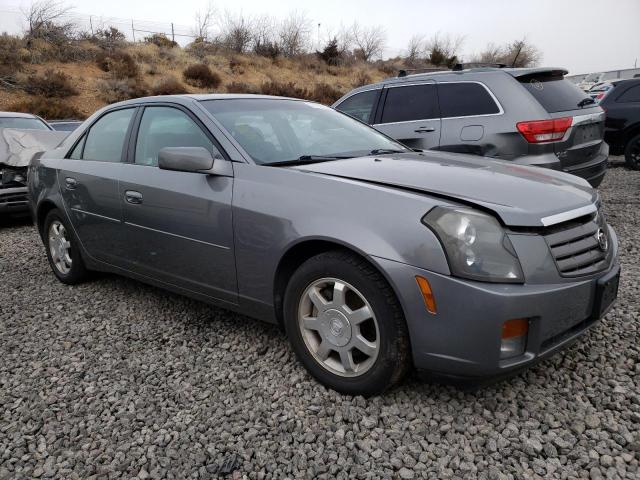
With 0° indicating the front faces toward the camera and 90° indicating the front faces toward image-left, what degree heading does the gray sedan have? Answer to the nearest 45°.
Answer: approximately 315°

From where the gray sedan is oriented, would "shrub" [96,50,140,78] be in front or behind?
behind

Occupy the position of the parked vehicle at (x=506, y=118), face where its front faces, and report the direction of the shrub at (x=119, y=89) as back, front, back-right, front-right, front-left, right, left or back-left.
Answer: front

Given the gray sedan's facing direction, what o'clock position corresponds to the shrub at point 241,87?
The shrub is roughly at 7 o'clock from the gray sedan.

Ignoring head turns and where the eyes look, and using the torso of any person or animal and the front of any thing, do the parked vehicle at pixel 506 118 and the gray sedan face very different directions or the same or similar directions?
very different directions

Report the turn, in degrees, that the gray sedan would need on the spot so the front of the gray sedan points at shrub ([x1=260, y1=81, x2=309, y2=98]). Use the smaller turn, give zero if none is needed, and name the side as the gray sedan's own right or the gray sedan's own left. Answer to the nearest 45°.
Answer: approximately 135° to the gray sedan's own left

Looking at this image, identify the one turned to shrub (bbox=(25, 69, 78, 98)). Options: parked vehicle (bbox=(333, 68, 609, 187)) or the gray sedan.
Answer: the parked vehicle

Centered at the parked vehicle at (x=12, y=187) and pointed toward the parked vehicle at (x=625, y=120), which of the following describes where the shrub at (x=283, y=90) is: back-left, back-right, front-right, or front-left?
front-left

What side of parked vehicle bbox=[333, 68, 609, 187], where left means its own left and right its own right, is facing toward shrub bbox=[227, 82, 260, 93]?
front

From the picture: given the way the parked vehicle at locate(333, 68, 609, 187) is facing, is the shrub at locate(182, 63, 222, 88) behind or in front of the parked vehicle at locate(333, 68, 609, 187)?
in front

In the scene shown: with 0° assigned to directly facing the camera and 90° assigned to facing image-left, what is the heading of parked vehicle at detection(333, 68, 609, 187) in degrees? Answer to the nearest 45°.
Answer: approximately 135°

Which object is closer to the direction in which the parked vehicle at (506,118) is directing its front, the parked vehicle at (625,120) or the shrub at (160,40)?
the shrub

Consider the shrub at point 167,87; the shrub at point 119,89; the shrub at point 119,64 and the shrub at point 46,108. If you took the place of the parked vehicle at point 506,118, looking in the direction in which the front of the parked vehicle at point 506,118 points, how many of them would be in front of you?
4
